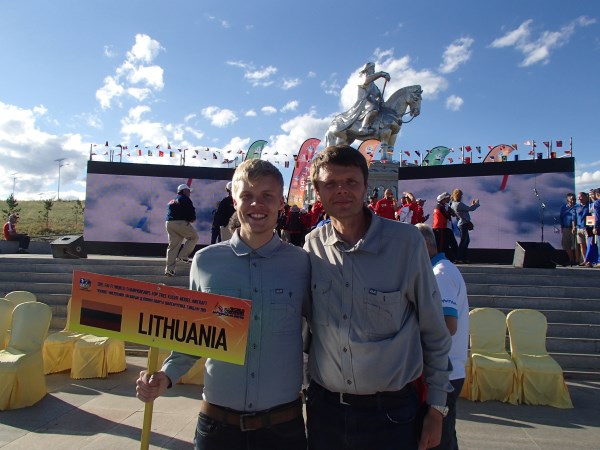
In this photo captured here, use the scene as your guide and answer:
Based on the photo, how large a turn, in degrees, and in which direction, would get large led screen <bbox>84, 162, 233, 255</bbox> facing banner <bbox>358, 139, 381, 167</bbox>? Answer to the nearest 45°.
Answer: approximately 90° to its left

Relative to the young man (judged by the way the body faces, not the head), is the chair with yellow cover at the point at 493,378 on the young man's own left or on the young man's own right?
on the young man's own left

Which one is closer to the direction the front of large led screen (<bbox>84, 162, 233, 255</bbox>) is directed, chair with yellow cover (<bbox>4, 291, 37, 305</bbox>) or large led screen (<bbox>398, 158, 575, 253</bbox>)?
the chair with yellow cover

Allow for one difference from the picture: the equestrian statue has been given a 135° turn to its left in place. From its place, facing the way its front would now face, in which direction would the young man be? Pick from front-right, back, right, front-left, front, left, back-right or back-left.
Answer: back-left

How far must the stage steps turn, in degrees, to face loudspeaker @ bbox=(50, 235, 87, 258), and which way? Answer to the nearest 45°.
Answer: approximately 90° to its right

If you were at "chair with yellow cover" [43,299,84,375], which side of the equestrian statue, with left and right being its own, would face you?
right

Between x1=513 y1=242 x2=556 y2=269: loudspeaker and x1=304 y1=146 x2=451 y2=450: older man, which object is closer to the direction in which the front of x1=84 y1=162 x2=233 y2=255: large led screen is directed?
the older man

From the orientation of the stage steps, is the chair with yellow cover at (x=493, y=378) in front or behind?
in front

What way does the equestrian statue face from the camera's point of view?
to the viewer's right

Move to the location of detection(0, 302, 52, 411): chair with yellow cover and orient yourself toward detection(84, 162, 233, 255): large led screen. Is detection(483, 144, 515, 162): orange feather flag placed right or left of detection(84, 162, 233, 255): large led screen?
right

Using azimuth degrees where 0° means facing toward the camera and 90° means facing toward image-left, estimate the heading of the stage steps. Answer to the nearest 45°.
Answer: approximately 0°
